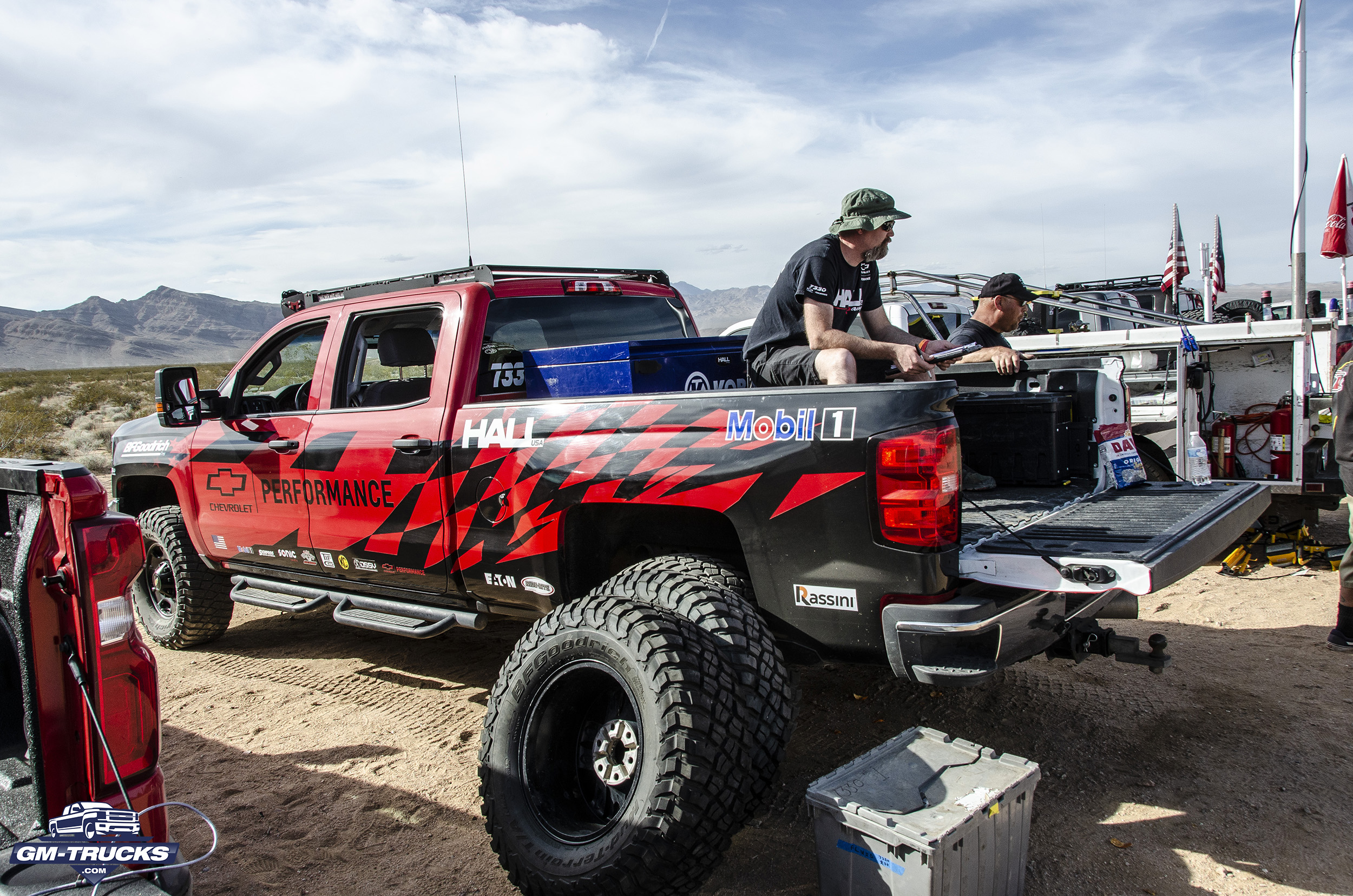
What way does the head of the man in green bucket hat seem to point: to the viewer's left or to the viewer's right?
to the viewer's right

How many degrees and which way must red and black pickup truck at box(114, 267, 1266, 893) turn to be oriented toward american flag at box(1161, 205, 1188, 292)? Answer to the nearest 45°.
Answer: approximately 90° to its right

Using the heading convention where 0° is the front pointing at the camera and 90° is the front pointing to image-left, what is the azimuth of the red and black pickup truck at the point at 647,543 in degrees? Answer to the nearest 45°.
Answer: approximately 135°

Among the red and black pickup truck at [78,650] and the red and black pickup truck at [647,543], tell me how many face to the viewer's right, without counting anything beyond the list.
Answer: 0

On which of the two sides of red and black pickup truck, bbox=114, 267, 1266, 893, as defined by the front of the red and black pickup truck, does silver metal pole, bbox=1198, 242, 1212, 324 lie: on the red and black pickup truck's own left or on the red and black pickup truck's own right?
on the red and black pickup truck's own right

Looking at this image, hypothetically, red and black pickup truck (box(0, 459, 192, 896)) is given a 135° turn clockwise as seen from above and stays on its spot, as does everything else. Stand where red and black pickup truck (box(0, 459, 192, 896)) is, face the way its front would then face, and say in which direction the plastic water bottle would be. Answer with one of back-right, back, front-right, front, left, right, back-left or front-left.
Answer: front

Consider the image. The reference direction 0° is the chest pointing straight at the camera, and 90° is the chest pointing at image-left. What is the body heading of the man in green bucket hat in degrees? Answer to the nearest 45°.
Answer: approximately 315°

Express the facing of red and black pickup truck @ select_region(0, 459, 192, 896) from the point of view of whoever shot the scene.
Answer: facing away from the viewer and to the left of the viewer
